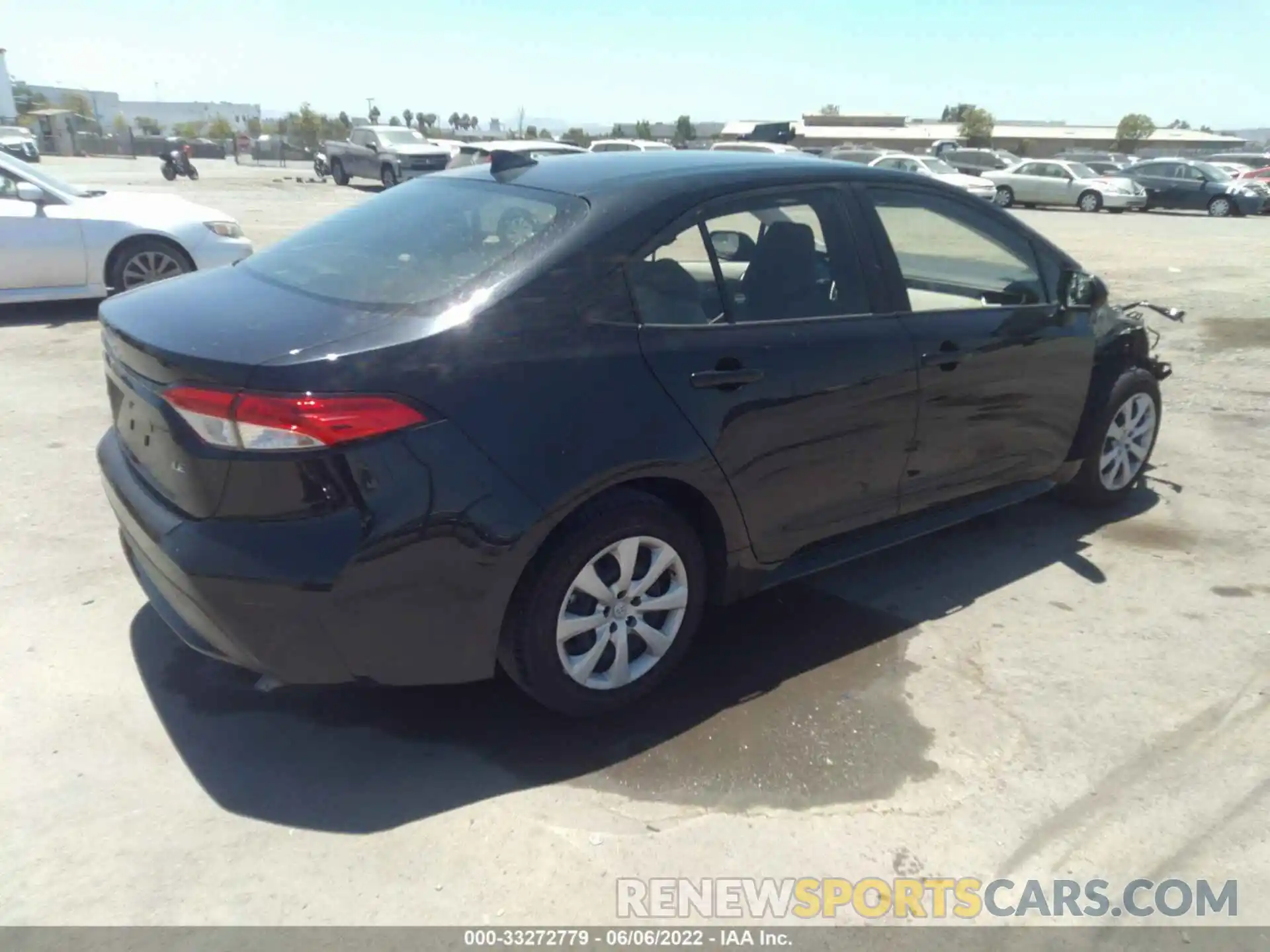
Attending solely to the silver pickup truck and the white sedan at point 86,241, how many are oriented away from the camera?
0

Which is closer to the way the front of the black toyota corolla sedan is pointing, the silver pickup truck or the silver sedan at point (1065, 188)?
the silver sedan

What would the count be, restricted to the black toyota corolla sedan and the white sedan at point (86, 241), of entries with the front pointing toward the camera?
0

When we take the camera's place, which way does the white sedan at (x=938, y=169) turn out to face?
facing the viewer and to the right of the viewer

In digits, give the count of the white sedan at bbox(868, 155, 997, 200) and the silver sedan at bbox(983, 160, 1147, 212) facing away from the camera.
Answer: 0

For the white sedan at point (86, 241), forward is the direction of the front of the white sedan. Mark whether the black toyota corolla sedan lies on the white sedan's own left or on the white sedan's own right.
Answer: on the white sedan's own right

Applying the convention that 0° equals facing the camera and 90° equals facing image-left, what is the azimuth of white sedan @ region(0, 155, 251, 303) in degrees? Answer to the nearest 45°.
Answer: approximately 270°

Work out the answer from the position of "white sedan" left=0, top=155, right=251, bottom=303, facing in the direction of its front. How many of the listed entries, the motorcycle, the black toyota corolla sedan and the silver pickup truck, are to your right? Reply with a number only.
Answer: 1

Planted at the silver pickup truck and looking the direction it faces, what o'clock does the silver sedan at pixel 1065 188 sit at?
The silver sedan is roughly at 11 o'clock from the silver pickup truck.

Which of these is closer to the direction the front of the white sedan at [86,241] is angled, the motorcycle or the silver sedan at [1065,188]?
the silver sedan

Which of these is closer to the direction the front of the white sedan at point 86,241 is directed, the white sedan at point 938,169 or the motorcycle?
the white sedan
